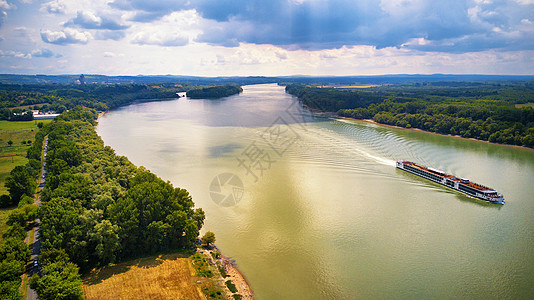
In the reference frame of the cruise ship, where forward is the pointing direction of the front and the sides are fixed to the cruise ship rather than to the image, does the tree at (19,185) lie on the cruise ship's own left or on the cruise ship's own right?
on the cruise ship's own right

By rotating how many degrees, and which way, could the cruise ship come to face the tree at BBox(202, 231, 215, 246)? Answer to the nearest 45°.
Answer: approximately 90° to its right

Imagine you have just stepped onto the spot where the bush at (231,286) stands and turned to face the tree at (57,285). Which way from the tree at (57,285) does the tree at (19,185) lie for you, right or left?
right

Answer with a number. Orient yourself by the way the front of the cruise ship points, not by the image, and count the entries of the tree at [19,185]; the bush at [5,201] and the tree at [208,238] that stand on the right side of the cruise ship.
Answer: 3

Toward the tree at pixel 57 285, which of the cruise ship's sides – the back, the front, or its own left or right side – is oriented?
right

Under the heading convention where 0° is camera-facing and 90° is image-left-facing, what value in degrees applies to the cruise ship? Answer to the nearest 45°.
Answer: approximately 315°

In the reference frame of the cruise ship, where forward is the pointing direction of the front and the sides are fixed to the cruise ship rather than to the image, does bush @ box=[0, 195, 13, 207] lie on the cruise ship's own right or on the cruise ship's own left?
on the cruise ship's own right
